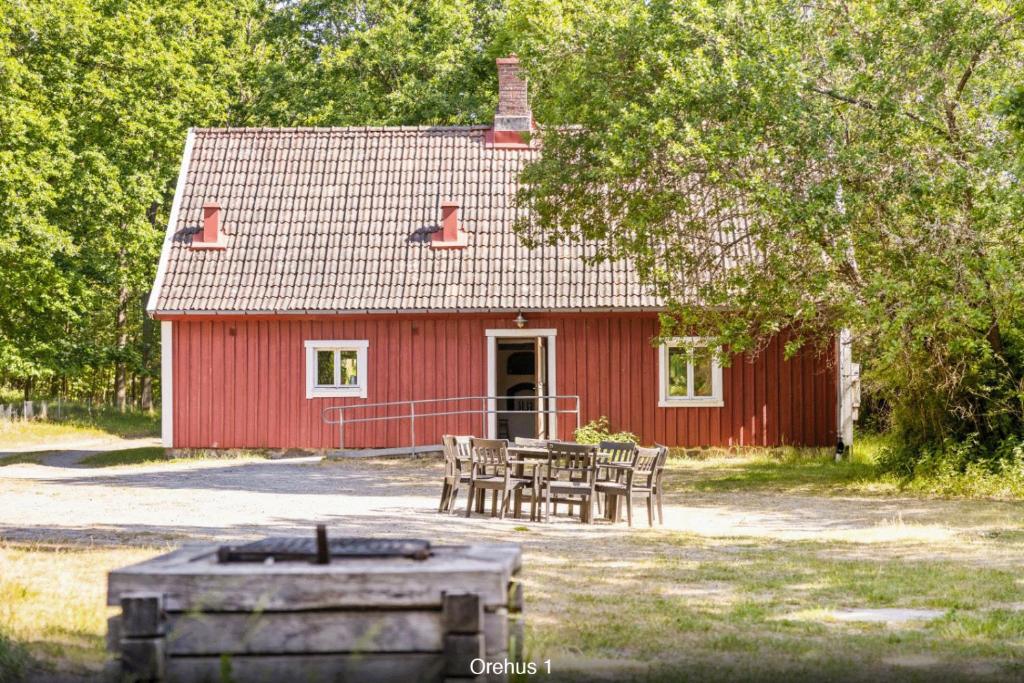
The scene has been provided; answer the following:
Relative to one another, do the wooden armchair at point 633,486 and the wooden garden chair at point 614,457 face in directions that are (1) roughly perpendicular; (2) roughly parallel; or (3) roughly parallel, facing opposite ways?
roughly perpendicular

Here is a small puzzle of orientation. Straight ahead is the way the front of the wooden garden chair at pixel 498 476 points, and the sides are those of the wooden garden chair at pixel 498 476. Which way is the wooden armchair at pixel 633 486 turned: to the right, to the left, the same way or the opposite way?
to the left

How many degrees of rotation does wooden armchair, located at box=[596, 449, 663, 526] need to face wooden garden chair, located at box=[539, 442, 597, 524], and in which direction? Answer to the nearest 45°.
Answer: approximately 45° to its left

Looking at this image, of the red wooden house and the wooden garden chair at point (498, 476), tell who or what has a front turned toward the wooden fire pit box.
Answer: the red wooden house

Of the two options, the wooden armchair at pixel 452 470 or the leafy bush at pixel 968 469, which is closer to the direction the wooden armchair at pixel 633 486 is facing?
the wooden armchair

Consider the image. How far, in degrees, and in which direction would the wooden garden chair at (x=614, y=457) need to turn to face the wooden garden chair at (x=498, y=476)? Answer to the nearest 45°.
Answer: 0° — it already faces it

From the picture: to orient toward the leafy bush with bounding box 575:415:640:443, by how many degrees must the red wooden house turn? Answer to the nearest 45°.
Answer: approximately 45° to its left

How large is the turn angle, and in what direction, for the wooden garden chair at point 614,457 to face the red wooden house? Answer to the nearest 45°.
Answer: approximately 135° to its right

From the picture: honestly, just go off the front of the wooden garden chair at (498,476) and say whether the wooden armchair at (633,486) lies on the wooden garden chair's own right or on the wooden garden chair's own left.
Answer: on the wooden garden chair's own right

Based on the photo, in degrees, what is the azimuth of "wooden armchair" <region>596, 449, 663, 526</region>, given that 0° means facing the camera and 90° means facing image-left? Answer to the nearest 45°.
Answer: approximately 135°

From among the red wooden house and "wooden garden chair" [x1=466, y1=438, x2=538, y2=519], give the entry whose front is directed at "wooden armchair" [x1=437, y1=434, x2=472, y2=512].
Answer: the red wooden house
